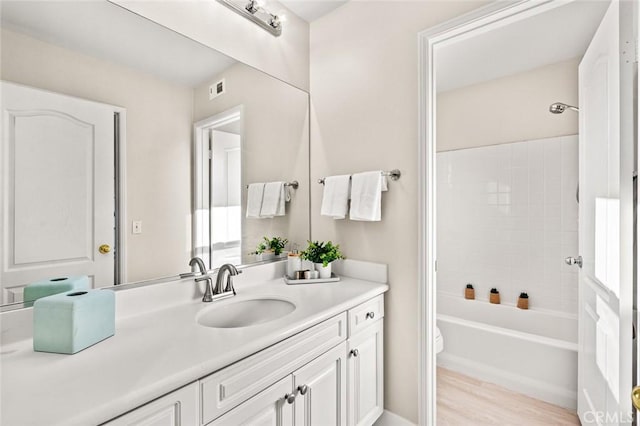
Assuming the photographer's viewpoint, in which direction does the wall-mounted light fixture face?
facing the viewer and to the right of the viewer

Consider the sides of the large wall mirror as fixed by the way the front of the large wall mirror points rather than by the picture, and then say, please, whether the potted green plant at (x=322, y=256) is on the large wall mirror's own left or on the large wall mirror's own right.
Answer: on the large wall mirror's own left

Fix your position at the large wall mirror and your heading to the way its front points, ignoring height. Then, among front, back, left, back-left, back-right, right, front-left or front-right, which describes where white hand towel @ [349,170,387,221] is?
front-left

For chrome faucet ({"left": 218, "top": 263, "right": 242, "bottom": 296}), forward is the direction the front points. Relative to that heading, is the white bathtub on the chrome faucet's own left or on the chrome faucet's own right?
on the chrome faucet's own left

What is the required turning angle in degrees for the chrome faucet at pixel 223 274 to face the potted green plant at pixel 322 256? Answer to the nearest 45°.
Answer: approximately 45° to its left

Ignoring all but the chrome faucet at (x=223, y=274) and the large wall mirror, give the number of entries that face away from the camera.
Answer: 0

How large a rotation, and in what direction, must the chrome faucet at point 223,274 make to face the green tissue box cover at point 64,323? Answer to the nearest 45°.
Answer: approximately 90° to its right

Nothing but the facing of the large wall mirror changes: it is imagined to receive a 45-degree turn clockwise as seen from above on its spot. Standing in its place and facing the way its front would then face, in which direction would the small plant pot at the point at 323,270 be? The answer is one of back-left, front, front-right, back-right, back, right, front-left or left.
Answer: left

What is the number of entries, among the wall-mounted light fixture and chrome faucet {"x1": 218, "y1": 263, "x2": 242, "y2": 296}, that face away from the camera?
0

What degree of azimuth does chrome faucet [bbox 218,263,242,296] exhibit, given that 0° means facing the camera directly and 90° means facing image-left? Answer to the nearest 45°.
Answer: approximately 315°

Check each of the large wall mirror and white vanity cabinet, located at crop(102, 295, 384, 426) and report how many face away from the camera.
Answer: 0
